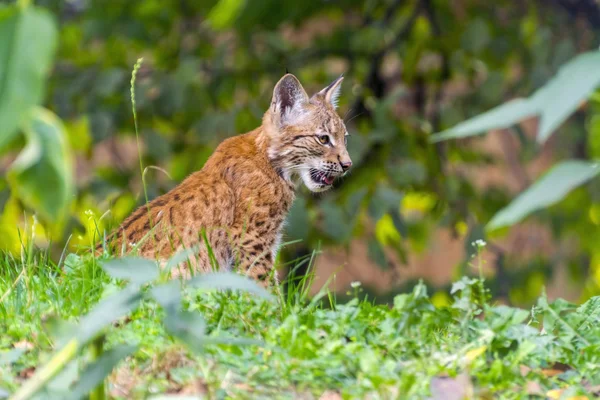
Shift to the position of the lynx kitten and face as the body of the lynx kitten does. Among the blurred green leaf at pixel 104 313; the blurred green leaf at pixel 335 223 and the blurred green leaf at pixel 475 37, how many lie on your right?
1

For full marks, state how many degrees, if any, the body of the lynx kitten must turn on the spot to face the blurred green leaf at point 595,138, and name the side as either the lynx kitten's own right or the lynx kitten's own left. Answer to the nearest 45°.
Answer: approximately 45° to the lynx kitten's own left

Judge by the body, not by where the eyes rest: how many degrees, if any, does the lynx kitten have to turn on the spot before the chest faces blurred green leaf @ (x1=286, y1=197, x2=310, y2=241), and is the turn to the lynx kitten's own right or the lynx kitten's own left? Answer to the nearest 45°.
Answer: approximately 90° to the lynx kitten's own left

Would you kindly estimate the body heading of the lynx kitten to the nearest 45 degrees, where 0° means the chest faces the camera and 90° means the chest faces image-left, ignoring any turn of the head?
approximately 270°

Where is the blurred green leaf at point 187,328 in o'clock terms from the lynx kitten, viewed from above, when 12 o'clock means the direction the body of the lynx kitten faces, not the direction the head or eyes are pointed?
The blurred green leaf is roughly at 3 o'clock from the lynx kitten.

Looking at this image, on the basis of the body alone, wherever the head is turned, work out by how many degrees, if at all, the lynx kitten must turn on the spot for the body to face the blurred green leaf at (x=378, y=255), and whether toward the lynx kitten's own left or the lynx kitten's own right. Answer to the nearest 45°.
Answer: approximately 45° to the lynx kitten's own left

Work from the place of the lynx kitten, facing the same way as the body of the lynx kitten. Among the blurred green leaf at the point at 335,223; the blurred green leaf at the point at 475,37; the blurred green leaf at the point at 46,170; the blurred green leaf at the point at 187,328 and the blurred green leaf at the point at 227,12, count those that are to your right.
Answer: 2

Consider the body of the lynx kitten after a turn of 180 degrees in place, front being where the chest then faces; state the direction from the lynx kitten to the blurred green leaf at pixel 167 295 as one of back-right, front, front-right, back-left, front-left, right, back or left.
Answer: left
